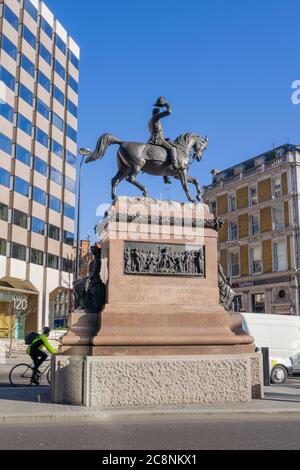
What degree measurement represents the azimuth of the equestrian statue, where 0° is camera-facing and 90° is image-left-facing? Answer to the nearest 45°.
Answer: approximately 270°

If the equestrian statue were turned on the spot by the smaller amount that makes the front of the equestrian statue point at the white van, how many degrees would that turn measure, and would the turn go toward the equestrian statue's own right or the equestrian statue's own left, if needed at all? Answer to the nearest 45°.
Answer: approximately 45° to the equestrian statue's own left
